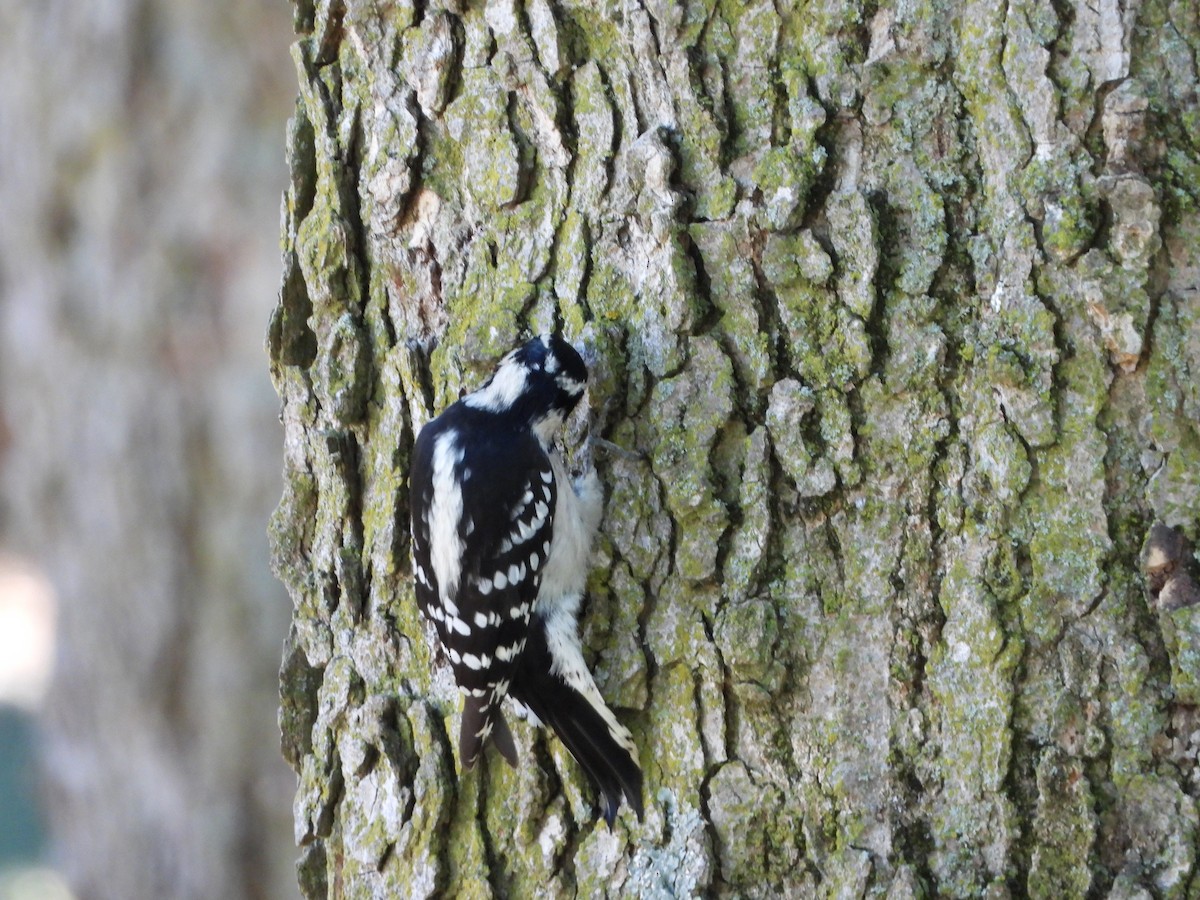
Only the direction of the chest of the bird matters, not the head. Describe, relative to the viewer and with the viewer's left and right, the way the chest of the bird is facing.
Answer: facing away from the viewer and to the right of the viewer

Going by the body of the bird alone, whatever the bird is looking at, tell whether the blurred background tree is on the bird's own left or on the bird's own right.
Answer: on the bird's own left
